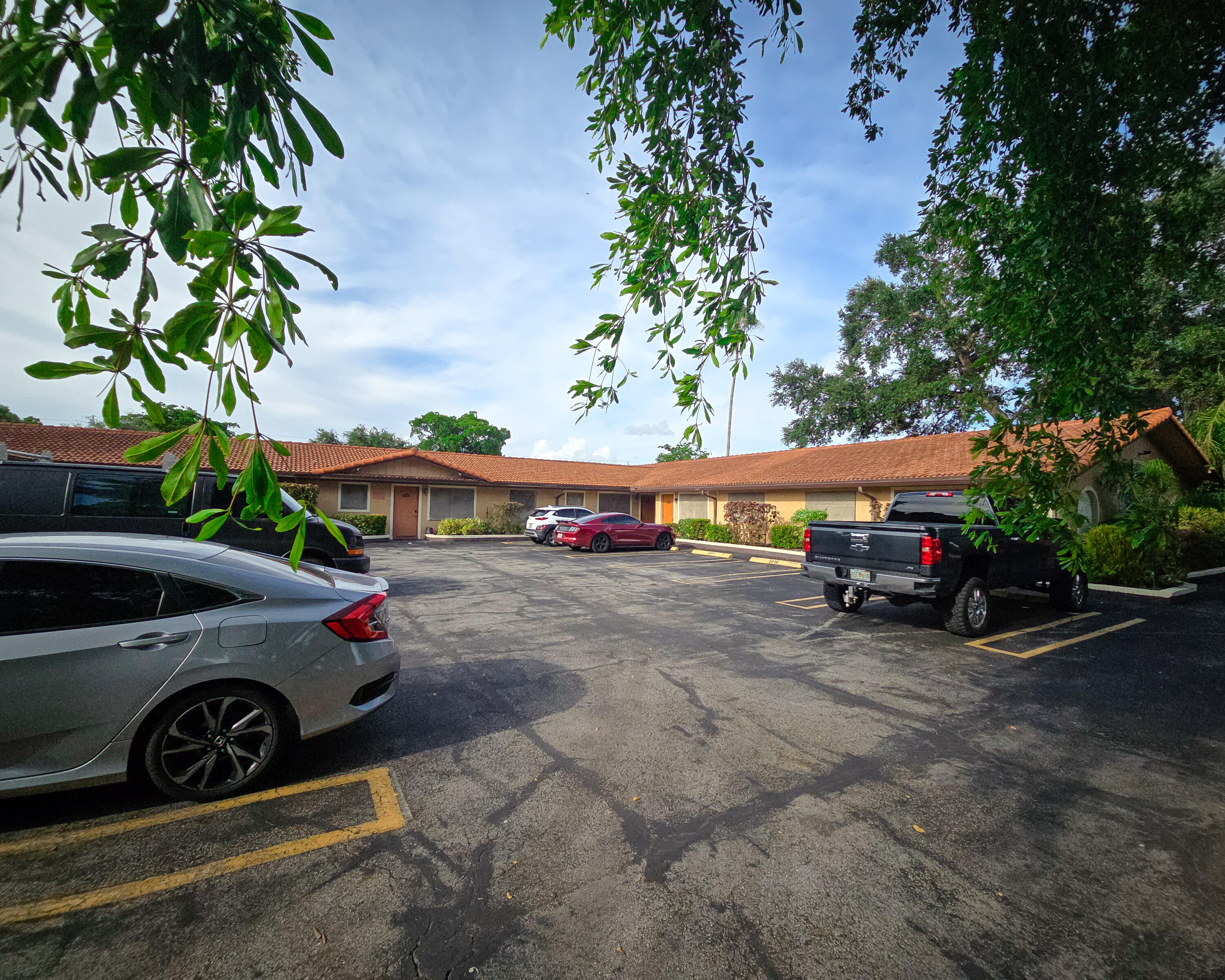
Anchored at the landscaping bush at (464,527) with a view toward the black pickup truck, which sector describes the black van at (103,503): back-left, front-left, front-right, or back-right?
front-right

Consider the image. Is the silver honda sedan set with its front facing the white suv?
no

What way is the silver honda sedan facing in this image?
to the viewer's left

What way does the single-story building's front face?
toward the camera

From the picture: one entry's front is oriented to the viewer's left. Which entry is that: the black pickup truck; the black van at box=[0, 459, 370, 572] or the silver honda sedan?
the silver honda sedan

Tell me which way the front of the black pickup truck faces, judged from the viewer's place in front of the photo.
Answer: facing away from the viewer and to the right of the viewer

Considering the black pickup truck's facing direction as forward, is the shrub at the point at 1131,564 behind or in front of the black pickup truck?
in front

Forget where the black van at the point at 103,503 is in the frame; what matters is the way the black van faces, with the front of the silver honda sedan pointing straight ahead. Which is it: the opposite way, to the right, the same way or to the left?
the opposite way

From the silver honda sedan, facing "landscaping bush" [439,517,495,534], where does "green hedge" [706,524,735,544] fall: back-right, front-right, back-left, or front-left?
front-right

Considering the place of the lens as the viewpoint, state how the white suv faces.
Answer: facing away from the viewer and to the right of the viewer

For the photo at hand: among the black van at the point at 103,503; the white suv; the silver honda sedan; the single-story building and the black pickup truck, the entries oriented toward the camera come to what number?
1

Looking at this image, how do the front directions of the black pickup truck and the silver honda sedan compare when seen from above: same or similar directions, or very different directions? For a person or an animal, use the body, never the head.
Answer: very different directions

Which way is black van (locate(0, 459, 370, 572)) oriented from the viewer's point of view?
to the viewer's right

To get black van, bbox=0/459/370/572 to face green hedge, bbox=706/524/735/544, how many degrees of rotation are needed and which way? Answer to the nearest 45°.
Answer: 0° — it already faces it

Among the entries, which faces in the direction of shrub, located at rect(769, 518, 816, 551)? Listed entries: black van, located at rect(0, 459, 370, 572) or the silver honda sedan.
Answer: the black van

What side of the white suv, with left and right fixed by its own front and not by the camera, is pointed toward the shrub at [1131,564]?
right

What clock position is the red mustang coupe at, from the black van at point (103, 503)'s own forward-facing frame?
The red mustang coupe is roughly at 11 o'clock from the black van.

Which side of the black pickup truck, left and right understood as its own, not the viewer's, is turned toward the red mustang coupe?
left
